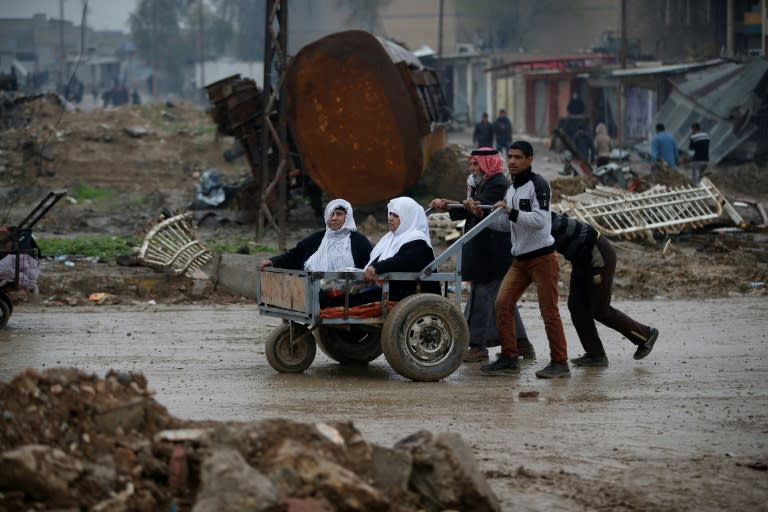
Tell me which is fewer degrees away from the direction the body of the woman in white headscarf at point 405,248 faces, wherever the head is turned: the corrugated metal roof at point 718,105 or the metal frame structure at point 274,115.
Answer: the metal frame structure

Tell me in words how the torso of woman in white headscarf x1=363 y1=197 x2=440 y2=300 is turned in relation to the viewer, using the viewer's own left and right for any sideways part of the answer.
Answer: facing to the left of the viewer

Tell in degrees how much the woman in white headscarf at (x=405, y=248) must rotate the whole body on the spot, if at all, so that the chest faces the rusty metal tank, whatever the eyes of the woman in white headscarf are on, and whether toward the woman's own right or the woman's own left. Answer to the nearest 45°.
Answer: approximately 90° to the woman's own right

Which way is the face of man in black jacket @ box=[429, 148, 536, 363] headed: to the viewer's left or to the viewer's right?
to the viewer's left

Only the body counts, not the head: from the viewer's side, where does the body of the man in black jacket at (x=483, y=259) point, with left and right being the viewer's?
facing to the left of the viewer

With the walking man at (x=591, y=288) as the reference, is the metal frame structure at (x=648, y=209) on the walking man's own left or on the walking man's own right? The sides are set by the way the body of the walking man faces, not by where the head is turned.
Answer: on the walking man's own right

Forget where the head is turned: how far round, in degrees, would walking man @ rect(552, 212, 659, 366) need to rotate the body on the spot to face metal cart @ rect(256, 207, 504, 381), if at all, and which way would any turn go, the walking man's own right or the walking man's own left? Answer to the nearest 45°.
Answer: approximately 45° to the walking man's own left

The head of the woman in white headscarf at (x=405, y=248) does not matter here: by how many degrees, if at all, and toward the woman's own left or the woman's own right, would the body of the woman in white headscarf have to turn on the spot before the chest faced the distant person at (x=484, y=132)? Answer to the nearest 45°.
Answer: approximately 90° to the woman's own right

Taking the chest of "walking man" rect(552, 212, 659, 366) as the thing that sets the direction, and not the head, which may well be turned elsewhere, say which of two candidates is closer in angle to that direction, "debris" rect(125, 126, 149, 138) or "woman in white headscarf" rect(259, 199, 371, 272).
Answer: the woman in white headscarf

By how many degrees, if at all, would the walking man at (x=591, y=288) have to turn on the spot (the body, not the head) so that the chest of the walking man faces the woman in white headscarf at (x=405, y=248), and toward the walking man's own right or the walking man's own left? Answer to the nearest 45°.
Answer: approximately 45° to the walking man's own left

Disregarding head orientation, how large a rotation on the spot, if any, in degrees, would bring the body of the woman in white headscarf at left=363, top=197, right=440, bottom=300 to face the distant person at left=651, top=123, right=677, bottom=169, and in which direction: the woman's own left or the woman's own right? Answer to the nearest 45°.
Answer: approximately 90° to the woman's own right

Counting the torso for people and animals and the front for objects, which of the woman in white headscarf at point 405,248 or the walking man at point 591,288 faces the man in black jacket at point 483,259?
the walking man

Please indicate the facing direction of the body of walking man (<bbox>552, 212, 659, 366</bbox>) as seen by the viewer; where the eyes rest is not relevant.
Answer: to the viewer's left

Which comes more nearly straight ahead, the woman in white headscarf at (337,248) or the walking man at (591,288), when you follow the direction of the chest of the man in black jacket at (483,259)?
the woman in white headscarf
